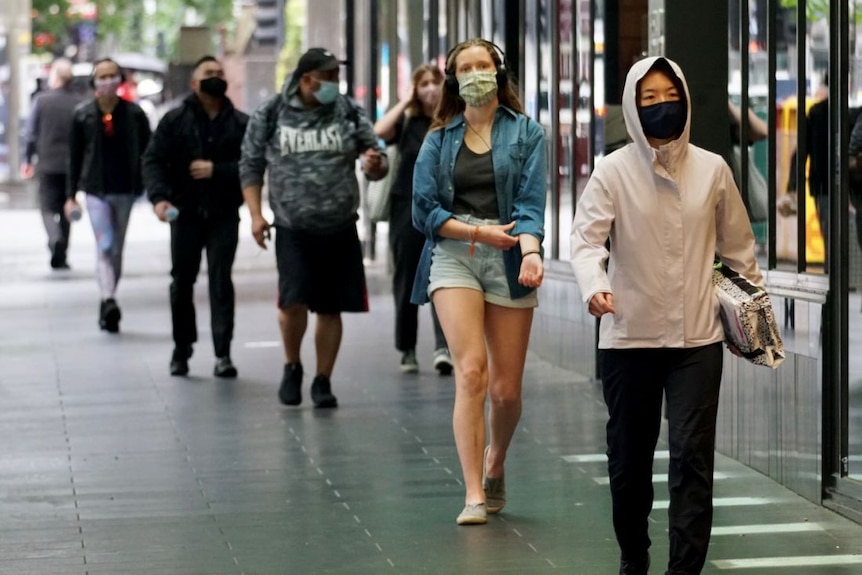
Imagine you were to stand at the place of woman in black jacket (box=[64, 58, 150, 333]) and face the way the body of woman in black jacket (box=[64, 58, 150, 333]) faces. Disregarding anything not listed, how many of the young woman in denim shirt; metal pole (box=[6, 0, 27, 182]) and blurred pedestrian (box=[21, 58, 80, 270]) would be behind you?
2

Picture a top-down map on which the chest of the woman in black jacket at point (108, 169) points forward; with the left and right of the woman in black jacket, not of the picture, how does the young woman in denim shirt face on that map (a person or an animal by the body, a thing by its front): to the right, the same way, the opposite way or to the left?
the same way

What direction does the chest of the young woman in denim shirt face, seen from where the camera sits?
toward the camera

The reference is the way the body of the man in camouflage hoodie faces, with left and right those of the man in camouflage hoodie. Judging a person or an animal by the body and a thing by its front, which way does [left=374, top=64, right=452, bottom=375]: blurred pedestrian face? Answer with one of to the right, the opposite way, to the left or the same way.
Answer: the same way

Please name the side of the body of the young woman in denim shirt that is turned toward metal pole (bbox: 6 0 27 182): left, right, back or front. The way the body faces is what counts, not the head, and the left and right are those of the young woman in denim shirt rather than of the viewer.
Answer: back

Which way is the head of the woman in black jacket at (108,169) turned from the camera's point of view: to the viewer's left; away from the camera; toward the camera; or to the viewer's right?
toward the camera

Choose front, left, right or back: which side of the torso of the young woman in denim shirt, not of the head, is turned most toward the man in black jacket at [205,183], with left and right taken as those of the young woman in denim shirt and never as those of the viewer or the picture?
back

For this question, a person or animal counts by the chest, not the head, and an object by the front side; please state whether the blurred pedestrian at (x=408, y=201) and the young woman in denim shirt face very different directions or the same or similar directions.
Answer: same or similar directions

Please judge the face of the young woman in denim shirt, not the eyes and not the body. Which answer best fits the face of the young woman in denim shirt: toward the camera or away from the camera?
toward the camera

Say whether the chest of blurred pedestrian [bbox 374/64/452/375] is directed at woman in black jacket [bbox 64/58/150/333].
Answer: no

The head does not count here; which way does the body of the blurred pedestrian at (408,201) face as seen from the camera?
toward the camera

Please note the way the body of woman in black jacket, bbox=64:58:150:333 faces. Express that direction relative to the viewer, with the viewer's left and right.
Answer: facing the viewer
